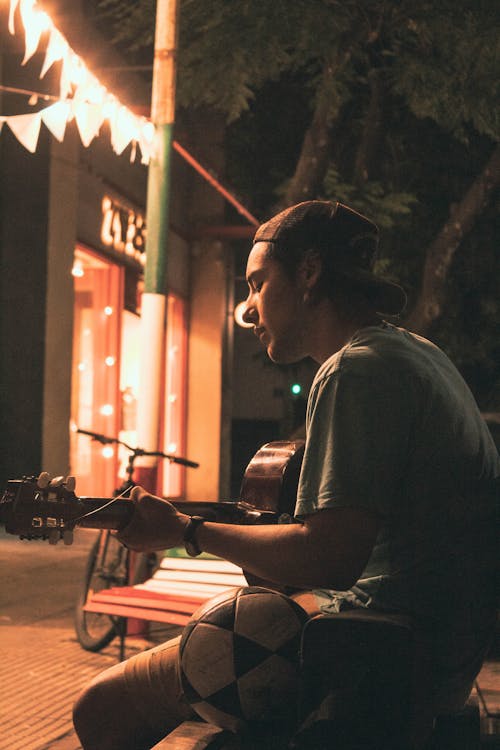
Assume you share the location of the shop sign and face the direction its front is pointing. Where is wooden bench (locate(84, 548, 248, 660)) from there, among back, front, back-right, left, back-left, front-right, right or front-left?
front-right

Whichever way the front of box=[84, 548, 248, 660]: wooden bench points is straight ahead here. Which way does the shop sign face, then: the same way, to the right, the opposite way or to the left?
to the left

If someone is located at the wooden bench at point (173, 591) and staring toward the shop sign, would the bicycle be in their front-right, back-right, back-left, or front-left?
front-left

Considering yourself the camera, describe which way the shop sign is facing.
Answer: facing the viewer and to the right of the viewer

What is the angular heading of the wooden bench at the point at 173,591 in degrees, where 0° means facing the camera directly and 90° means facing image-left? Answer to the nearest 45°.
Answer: approximately 45°

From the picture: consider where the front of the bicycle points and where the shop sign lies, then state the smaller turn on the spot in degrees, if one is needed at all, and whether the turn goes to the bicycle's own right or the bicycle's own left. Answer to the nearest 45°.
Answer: approximately 135° to the bicycle's own right

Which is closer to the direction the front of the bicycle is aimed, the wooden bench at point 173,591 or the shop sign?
the wooden bench

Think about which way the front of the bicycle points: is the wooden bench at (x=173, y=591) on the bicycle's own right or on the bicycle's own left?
on the bicycle's own left

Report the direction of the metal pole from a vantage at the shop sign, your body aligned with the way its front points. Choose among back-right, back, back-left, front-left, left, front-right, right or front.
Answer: front-right

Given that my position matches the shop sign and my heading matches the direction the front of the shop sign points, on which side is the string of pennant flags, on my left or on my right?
on my right

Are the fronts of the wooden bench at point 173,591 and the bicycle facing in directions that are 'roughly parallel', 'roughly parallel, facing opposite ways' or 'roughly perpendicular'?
roughly parallel

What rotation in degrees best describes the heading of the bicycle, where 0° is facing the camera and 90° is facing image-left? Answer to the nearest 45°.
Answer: approximately 45°
